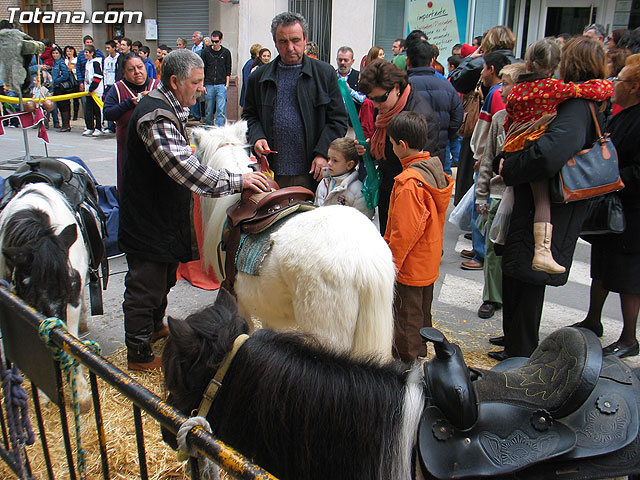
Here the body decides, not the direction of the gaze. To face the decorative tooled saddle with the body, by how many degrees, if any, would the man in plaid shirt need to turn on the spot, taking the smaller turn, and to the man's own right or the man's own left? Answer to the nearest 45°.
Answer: approximately 45° to the man's own right

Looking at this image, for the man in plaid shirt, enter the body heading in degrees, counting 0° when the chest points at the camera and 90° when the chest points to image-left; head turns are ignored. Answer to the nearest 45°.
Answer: approximately 270°

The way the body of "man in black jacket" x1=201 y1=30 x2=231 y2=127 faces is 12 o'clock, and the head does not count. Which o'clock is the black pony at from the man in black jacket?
The black pony is roughly at 12 o'clock from the man in black jacket.

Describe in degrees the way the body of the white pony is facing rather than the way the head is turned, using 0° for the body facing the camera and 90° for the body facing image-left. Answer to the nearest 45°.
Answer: approximately 135°

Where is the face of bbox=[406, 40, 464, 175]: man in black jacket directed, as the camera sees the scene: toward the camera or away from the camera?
away from the camera

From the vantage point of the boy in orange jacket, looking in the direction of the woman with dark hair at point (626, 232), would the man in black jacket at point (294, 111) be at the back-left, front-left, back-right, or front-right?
back-left

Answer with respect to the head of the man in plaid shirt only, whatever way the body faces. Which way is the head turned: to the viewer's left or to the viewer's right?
to the viewer's right

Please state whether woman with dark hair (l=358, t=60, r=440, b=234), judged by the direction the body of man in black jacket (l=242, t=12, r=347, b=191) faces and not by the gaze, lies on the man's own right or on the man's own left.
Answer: on the man's own left

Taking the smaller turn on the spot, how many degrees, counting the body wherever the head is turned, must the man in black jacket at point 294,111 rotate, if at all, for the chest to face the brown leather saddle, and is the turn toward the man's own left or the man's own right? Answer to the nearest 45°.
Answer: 0° — they already face it

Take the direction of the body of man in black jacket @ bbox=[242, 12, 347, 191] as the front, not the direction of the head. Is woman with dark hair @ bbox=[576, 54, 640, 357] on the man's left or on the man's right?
on the man's left

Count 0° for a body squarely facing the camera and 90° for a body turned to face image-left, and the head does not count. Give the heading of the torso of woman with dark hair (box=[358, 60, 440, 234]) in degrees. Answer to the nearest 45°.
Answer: approximately 45°
